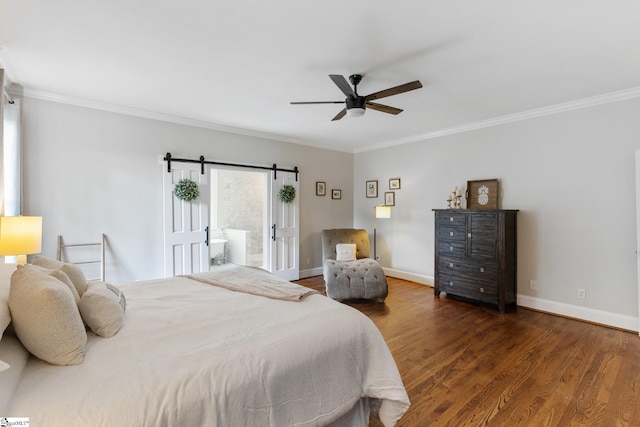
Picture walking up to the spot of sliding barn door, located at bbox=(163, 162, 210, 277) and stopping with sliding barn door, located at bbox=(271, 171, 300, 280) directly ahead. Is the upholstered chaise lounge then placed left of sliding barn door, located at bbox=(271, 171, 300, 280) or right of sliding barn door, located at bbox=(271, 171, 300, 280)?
right

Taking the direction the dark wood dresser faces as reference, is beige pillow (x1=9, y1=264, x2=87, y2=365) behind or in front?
in front

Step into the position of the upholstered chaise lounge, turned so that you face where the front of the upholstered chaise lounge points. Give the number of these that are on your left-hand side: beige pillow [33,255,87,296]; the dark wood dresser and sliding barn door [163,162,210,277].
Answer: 1

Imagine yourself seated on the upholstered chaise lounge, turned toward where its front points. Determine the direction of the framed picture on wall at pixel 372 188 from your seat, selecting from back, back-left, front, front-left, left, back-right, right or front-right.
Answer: back

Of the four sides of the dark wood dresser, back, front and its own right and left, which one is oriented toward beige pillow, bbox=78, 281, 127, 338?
front

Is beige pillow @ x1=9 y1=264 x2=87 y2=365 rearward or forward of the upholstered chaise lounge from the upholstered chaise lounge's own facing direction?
forward

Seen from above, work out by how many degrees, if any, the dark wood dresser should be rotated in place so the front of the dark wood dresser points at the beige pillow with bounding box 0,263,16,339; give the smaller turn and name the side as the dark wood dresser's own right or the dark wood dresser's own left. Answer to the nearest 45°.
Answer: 0° — it already faces it

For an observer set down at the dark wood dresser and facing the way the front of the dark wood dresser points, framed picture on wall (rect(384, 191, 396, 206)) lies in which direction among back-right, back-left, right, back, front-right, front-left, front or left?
right

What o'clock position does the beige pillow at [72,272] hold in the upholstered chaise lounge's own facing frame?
The beige pillow is roughly at 1 o'clock from the upholstered chaise lounge.

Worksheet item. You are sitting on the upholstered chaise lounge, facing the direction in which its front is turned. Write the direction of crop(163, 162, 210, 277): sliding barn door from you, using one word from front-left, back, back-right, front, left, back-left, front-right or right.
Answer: right

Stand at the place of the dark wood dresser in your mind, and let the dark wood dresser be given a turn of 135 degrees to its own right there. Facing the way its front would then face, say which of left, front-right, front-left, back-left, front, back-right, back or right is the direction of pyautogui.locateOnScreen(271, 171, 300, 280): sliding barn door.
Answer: left

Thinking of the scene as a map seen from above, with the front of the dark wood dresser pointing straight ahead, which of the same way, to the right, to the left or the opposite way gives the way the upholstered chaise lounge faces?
to the left

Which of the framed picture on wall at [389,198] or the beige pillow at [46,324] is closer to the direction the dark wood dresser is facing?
the beige pillow

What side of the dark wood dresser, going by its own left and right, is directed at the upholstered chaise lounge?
front

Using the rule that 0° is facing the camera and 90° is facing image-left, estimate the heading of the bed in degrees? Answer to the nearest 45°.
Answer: approximately 270°
